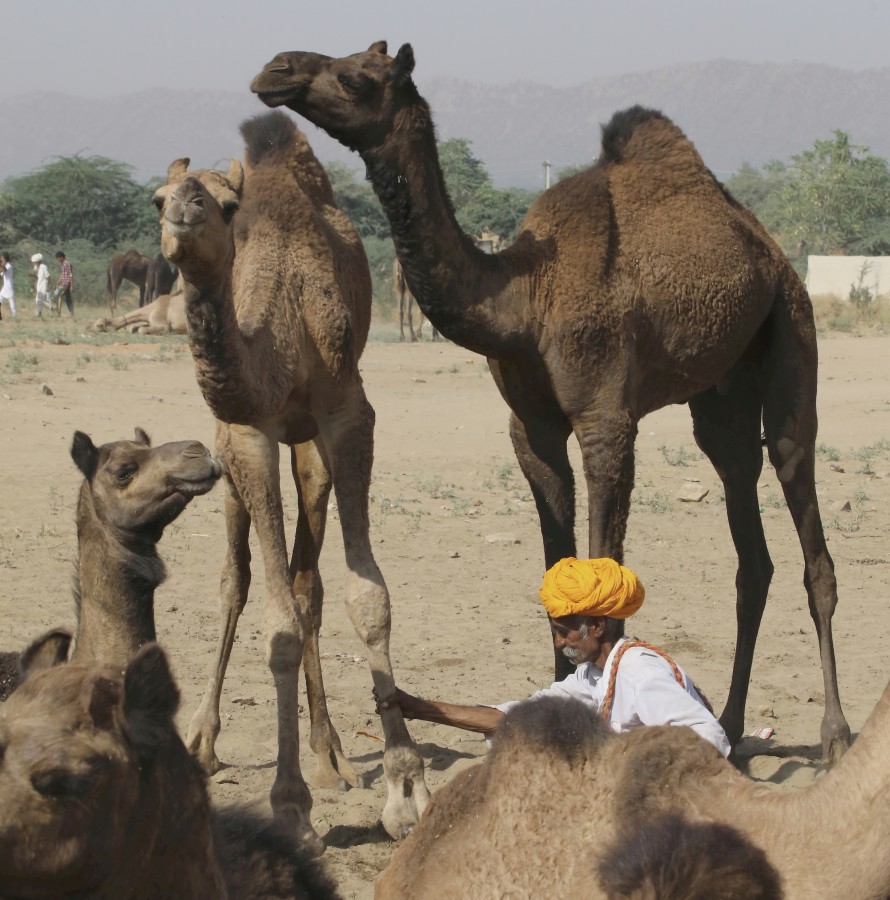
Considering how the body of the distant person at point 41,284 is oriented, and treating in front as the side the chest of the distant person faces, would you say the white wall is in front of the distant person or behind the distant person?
behind

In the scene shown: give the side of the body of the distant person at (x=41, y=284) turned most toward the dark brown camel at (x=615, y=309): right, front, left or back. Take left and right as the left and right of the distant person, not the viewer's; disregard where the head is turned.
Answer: left

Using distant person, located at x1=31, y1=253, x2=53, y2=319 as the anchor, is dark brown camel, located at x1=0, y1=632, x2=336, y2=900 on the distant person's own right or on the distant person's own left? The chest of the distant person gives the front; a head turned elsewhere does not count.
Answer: on the distant person's own left

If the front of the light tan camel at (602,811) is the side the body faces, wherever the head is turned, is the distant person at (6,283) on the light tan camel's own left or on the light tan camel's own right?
on the light tan camel's own left

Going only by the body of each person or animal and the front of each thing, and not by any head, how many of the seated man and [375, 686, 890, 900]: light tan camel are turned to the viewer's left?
1

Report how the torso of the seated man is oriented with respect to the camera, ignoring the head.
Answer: to the viewer's left

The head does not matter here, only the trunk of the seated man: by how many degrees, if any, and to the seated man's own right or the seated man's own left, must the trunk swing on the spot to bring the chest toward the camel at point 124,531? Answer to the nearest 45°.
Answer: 0° — they already face it

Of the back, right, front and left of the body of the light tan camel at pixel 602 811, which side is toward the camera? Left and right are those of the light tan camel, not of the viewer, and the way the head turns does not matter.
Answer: right

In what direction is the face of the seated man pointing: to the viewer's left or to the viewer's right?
to the viewer's left

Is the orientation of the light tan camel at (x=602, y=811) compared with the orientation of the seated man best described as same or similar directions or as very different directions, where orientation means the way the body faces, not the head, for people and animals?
very different directions

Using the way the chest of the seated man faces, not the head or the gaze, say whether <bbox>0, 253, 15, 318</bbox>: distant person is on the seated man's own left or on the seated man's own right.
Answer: on the seated man's own right
